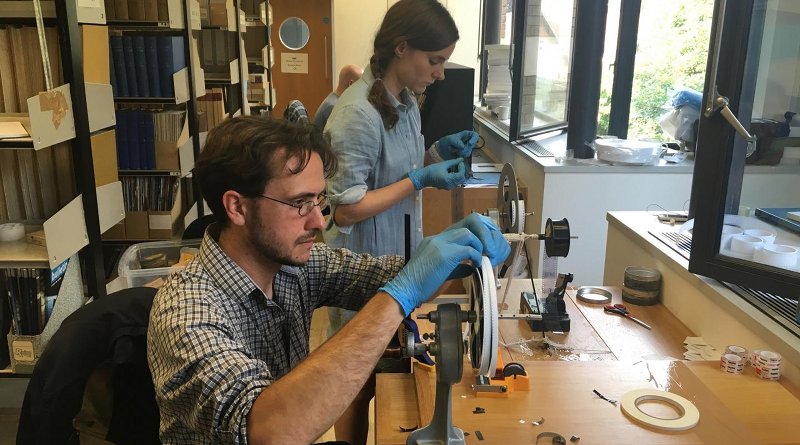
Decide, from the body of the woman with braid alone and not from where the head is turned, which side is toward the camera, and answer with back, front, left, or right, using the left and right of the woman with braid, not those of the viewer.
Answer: right

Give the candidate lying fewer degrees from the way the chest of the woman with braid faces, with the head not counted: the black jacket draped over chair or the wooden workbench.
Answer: the wooden workbench

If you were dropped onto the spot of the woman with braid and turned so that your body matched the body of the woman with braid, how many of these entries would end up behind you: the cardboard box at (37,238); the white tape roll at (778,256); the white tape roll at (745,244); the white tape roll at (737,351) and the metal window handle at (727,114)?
1

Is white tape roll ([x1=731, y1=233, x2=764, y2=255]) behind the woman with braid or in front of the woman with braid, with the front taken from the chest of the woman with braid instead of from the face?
in front

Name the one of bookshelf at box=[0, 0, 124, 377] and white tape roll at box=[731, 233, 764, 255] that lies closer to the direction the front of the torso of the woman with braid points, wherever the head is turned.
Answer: the white tape roll

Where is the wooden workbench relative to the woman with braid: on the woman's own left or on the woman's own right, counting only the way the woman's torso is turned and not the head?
on the woman's own right

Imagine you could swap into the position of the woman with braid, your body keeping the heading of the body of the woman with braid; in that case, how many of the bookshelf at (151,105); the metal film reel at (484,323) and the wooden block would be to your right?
2

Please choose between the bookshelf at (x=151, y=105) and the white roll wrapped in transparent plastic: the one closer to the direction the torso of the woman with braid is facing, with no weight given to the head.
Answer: the white roll wrapped in transparent plastic

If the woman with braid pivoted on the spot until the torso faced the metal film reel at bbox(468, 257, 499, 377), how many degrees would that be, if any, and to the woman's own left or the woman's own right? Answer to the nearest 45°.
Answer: approximately 90° to the woman's own right

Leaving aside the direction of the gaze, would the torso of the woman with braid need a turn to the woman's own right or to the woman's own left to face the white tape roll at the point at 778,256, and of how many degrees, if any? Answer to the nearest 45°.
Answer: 0° — they already face it

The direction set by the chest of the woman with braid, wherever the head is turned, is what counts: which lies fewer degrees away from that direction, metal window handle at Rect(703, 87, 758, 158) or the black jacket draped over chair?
the metal window handle

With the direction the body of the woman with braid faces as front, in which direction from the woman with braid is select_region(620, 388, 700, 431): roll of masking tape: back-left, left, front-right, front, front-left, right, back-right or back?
front-right

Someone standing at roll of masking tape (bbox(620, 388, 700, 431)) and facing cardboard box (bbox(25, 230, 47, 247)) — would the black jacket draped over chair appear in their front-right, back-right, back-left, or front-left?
front-left

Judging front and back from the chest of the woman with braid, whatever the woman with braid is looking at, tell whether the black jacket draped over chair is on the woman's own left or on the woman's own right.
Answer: on the woman's own right

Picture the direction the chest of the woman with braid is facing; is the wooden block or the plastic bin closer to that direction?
the wooden block

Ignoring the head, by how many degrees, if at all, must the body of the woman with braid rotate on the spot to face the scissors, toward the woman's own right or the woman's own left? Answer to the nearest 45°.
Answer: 0° — they already face it

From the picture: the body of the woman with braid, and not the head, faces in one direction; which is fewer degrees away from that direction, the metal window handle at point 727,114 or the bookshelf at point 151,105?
the metal window handle

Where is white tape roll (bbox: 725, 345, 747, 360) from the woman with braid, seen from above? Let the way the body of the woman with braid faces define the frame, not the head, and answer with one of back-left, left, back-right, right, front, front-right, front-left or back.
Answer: front-right

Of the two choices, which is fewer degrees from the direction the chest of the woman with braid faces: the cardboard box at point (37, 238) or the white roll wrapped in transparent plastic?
the white roll wrapped in transparent plastic
